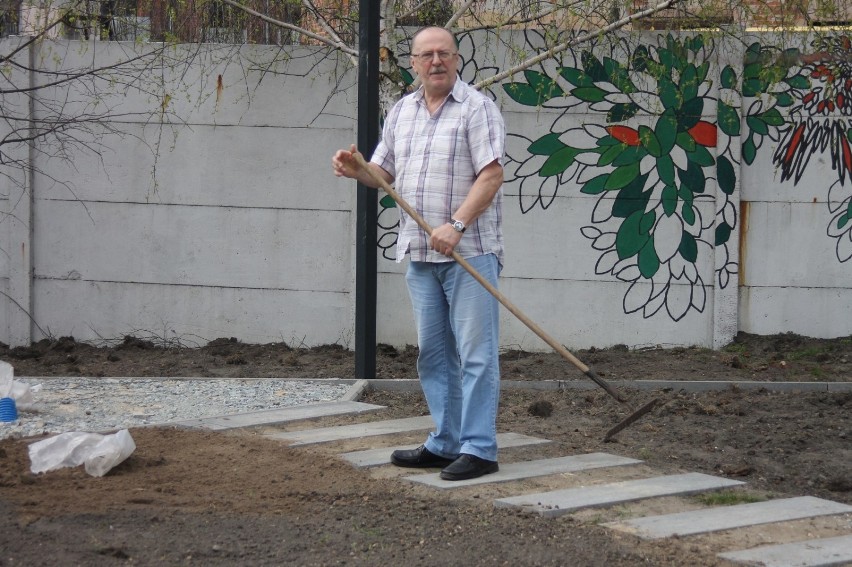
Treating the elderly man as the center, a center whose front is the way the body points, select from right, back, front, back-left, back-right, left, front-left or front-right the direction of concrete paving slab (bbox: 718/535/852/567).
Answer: left

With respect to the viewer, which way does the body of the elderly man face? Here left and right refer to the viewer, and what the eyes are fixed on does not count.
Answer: facing the viewer and to the left of the viewer

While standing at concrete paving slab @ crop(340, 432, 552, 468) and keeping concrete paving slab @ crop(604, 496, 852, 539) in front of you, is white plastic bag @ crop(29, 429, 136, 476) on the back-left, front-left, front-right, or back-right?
back-right

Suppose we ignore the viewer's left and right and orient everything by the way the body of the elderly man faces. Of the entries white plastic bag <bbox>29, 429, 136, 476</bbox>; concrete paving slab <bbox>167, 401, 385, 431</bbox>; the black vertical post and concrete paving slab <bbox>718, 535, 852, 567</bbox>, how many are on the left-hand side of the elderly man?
1

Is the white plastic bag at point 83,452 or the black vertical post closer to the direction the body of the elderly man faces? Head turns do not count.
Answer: the white plastic bag

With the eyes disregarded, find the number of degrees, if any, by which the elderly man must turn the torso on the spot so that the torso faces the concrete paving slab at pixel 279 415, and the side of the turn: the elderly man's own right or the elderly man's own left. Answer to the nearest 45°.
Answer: approximately 90° to the elderly man's own right

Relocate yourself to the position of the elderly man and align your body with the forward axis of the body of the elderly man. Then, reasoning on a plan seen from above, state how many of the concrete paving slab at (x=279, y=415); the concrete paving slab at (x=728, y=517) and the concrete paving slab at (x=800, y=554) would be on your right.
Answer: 1

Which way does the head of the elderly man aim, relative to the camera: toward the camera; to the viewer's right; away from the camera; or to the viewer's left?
toward the camera

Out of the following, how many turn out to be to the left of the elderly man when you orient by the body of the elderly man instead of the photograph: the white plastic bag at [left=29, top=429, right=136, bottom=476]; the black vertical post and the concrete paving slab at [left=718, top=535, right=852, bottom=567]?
1

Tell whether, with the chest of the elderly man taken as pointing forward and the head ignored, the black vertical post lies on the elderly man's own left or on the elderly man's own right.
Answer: on the elderly man's own right
